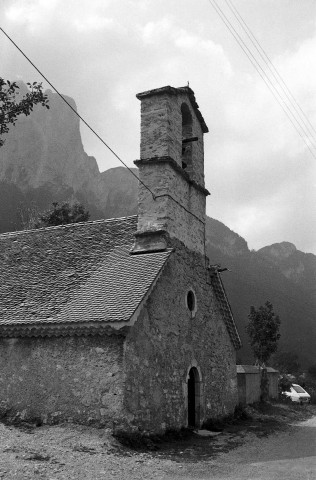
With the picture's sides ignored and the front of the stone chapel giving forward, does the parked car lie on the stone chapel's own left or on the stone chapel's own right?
on the stone chapel's own left

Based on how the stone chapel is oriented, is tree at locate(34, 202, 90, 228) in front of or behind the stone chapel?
behind

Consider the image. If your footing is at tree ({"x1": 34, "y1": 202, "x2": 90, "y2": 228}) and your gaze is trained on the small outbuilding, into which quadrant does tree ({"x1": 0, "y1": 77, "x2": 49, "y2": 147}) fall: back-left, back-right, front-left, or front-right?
front-right

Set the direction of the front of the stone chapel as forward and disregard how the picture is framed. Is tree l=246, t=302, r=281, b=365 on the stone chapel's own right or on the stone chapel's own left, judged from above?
on the stone chapel's own left

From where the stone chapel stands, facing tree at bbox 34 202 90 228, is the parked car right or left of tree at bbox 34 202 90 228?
right

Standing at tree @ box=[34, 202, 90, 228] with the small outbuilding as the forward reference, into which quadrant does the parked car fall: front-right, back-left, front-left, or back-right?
front-left

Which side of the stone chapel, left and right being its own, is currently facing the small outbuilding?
left

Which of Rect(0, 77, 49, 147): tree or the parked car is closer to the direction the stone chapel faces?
the tree

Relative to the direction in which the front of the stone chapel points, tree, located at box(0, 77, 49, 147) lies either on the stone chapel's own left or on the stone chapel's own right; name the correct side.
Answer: on the stone chapel's own right

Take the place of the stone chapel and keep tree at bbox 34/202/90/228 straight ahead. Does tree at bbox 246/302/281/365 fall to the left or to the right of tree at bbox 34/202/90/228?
right

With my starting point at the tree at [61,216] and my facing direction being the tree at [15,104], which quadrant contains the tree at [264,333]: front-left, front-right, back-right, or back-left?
front-left

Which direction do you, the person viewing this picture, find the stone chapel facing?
facing the viewer and to the right of the viewer

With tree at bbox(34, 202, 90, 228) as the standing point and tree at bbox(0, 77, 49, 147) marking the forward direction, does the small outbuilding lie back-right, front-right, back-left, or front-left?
front-left
